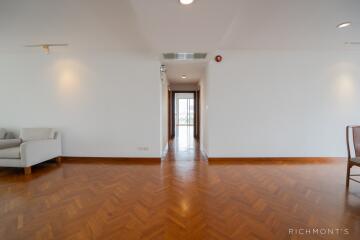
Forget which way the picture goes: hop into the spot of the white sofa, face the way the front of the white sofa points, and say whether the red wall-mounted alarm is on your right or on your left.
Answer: on your left

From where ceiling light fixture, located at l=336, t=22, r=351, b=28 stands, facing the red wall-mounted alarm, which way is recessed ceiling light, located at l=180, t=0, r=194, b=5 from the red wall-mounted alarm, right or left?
left
